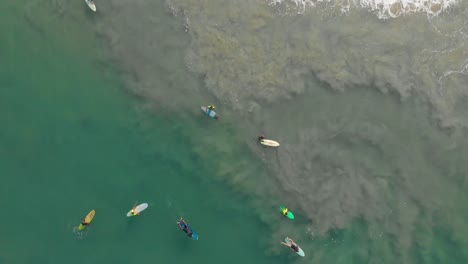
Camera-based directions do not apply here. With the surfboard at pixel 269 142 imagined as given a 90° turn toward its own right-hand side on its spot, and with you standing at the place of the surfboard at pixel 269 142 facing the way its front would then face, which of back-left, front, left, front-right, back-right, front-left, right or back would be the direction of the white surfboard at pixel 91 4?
right

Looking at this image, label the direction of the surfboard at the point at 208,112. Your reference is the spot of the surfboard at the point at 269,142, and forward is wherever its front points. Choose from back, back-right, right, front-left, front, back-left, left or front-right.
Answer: back

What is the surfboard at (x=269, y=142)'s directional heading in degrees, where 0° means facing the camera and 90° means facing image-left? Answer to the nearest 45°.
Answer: approximately 270°

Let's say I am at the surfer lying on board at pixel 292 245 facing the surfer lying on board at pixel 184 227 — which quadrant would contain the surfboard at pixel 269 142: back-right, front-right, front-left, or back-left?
front-right
